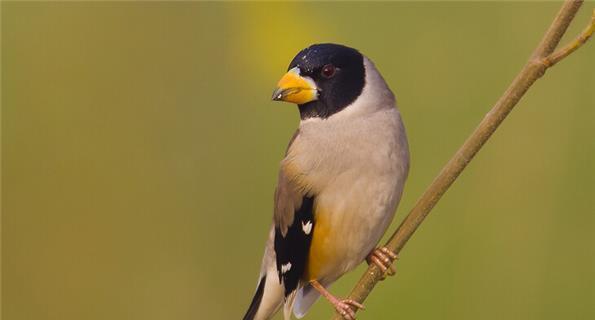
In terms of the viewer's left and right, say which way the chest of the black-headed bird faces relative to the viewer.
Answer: facing the viewer and to the right of the viewer
